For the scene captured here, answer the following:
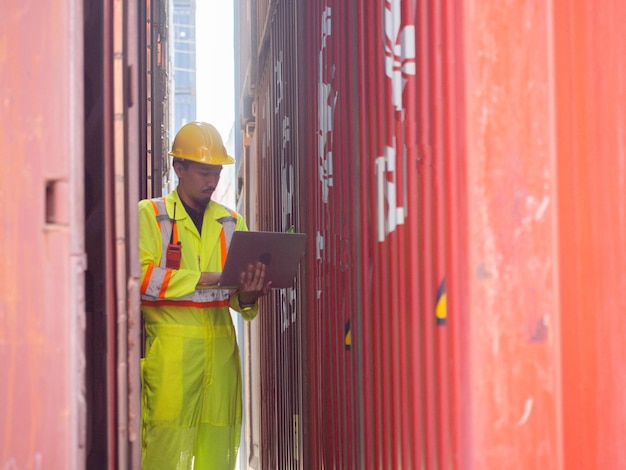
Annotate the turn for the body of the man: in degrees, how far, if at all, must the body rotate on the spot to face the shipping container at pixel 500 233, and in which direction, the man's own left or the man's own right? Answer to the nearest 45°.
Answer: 0° — they already face it

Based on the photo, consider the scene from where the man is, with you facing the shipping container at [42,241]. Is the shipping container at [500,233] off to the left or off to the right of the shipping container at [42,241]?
left

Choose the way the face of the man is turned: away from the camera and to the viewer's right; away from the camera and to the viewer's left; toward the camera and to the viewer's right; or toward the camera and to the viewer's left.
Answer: toward the camera and to the viewer's right

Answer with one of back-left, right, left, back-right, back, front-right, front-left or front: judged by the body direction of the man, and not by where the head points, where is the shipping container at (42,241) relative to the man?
front-right

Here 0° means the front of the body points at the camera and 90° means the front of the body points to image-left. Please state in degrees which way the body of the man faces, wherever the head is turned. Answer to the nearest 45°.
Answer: approximately 315°
